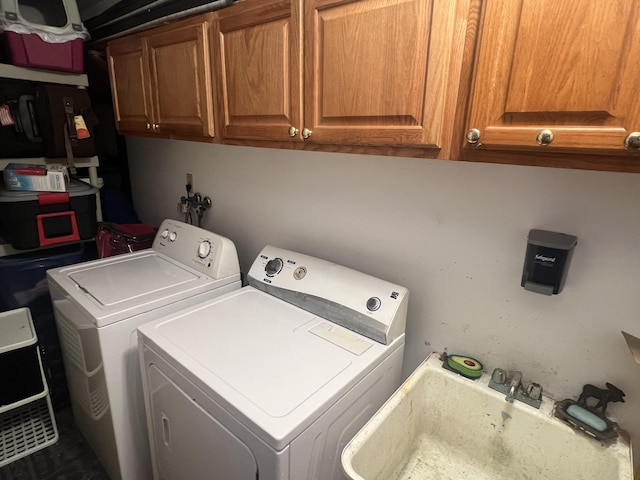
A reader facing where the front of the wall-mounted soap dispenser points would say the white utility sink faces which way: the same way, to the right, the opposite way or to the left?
the same way

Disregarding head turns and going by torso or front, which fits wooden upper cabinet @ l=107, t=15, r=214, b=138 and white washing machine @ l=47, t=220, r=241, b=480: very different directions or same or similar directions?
same or similar directions

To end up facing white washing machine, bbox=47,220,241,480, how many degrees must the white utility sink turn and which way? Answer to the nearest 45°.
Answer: approximately 45° to its right

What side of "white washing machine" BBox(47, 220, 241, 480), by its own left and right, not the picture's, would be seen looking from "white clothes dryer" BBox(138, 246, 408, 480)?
left

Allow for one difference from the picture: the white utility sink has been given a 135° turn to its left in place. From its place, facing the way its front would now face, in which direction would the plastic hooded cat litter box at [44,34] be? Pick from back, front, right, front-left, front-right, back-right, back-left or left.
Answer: back

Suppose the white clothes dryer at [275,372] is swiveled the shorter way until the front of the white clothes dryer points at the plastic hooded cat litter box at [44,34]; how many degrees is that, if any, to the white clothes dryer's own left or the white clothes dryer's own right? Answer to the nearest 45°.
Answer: approximately 90° to the white clothes dryer's own right

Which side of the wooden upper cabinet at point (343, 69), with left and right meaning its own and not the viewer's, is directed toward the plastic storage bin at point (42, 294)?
right

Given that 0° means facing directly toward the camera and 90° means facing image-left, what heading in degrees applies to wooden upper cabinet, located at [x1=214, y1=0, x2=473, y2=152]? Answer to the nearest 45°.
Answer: approximately 45°

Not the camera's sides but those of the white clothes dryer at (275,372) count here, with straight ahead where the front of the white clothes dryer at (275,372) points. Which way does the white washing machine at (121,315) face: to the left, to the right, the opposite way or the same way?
the same way

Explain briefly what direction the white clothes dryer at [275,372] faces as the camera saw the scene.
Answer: facing the viewer and to the left of the viewer

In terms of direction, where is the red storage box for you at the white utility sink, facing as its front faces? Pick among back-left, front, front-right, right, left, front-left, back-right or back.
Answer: front-right

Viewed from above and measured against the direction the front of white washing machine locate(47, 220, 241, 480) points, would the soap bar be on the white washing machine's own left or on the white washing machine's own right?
on the white washing machine's own left

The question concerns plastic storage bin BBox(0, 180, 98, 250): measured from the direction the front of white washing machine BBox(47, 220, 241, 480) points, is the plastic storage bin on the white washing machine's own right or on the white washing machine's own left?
on the white washing machine's own right

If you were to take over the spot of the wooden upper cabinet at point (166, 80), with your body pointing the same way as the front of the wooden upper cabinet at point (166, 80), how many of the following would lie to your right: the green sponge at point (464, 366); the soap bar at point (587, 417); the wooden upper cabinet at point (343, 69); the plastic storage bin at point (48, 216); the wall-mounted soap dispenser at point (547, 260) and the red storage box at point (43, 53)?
2
